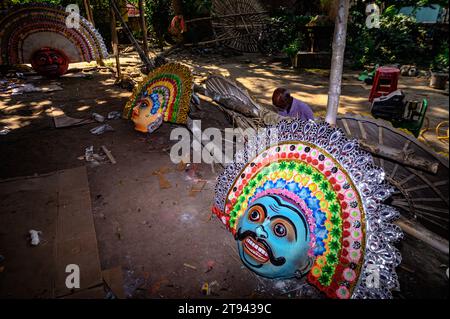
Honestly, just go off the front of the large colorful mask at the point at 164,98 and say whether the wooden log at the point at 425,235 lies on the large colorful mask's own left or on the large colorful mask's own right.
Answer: on the large colorful mask's own left

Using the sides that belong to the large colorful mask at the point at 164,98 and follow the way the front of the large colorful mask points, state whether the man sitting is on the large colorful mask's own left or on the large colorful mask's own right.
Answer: on the large colorful mask's own left

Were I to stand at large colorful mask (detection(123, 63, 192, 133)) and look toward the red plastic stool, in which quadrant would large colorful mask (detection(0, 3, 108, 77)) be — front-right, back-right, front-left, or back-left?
back-left

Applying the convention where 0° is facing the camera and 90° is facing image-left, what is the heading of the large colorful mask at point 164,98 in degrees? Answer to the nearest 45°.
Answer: approximately 45°
